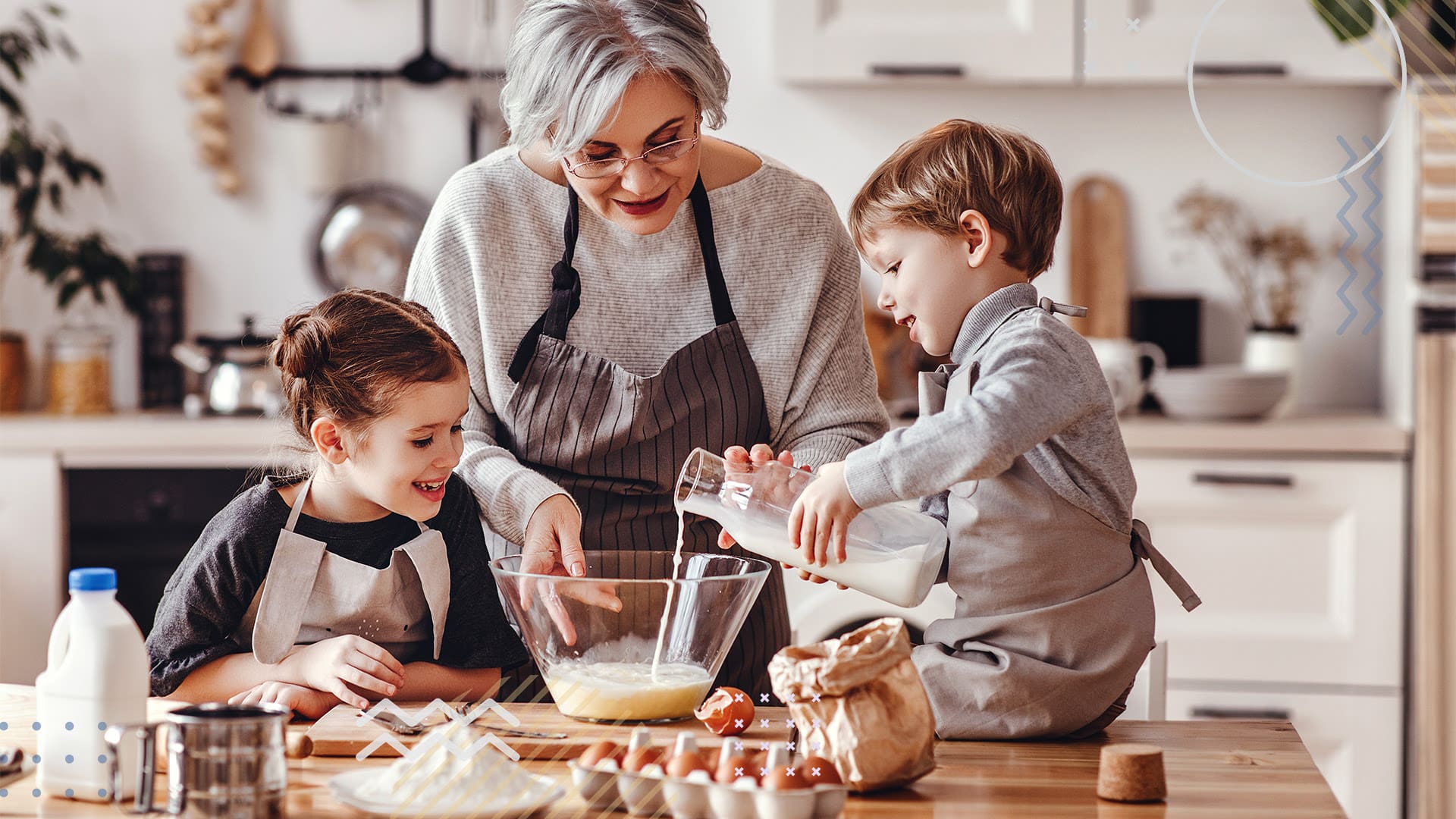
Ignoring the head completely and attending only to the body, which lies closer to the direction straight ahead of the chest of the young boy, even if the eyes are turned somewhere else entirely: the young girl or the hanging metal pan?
the young girl

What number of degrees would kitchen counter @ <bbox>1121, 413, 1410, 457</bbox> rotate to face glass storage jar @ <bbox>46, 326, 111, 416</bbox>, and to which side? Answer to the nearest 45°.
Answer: approximately 90° to its right

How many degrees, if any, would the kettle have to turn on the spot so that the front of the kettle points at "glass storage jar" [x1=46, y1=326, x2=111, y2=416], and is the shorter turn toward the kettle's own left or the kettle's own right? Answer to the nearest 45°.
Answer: approximately 45° to the kettle's own right

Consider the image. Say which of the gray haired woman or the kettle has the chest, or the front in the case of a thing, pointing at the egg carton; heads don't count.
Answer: the gray haired woman

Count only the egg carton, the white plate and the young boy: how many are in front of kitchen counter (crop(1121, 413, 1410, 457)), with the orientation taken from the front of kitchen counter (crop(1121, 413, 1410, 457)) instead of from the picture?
3

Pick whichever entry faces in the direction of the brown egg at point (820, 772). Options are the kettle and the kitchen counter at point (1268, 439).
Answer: the kitchen counter

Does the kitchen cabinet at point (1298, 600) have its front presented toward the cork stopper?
yes

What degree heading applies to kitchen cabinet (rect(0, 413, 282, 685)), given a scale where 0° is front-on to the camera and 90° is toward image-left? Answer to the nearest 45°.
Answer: approximately 0°

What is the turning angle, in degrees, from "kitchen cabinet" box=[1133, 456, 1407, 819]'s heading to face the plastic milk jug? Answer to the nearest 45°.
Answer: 0° — it already faces it

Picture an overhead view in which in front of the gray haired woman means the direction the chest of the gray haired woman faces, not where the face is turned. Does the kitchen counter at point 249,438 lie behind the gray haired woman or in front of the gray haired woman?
behind

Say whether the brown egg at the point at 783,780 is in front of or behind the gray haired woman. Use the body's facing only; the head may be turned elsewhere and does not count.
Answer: in front

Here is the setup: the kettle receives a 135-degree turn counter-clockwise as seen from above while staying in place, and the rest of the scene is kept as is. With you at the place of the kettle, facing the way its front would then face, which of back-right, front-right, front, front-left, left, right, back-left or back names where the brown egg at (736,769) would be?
front-right

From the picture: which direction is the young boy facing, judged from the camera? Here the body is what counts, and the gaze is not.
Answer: to the viewer's left

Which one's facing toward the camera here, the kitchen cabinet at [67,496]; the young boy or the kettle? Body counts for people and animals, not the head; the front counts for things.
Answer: the kitchen cabinet

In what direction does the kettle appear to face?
to the viewer's left
